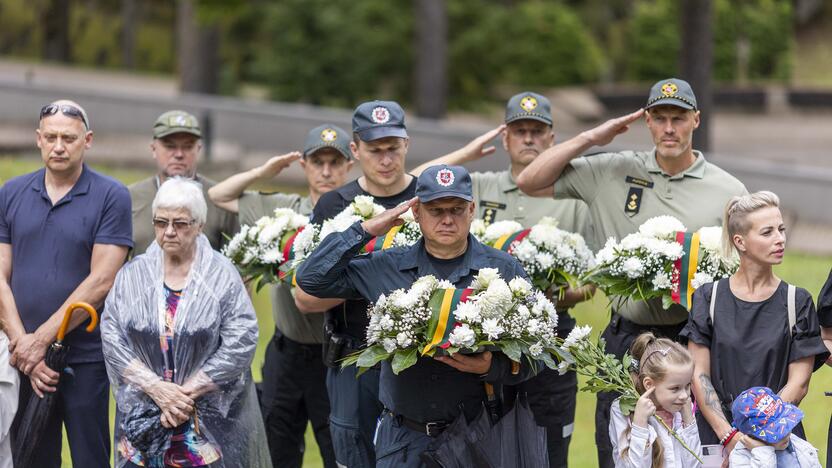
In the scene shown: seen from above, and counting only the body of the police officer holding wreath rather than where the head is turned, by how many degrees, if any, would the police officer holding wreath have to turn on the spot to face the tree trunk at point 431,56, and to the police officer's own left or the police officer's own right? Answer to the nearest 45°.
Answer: approximately 180°

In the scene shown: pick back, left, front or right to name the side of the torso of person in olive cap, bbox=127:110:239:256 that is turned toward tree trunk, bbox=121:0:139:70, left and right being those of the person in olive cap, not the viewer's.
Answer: back

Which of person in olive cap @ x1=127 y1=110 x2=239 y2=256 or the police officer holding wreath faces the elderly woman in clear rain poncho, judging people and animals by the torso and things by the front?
the person in olive cap

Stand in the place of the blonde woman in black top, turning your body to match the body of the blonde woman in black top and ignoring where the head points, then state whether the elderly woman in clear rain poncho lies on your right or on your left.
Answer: on your right

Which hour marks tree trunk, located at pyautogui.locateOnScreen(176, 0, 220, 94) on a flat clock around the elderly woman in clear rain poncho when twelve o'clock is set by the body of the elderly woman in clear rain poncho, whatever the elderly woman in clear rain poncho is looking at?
The tree trunk is roughly at 6 o'clock from the elderly woman in clear rain poncho.
